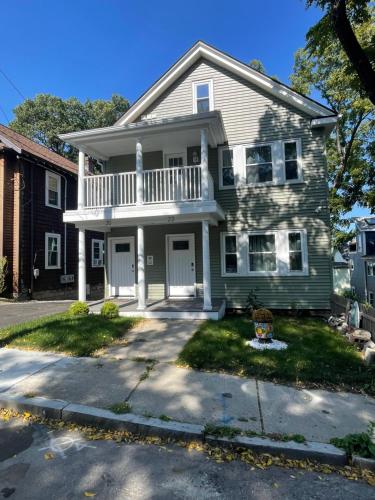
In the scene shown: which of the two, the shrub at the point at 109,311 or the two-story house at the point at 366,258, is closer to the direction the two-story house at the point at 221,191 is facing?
the shrub

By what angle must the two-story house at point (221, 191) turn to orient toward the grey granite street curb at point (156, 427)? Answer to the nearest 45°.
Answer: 0° — it already faces it

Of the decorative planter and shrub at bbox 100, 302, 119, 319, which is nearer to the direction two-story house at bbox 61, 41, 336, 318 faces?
the decorative planter

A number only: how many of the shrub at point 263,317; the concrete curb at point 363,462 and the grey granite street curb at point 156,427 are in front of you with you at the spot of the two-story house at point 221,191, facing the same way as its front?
3

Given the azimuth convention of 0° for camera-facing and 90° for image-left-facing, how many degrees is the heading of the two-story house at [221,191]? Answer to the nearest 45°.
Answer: approximately 0°

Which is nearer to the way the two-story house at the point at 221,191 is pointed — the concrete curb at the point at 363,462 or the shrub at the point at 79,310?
the concrete curb

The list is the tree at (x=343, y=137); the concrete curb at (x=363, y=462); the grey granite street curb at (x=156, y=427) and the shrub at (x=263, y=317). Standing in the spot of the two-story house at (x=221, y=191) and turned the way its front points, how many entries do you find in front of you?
3

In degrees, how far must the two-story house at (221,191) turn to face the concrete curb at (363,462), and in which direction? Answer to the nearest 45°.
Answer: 0° — it already faces it

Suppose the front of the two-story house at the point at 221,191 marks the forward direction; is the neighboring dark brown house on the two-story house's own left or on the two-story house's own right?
on the two-story house's own right

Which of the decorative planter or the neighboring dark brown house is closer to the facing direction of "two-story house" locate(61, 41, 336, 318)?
the decorative planter

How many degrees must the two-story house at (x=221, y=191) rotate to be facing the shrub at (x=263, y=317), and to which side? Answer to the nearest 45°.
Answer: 0° — it already faces it

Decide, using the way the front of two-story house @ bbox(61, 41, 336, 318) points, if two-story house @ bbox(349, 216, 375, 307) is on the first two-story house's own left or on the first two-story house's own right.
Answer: on the first two-story house's own left

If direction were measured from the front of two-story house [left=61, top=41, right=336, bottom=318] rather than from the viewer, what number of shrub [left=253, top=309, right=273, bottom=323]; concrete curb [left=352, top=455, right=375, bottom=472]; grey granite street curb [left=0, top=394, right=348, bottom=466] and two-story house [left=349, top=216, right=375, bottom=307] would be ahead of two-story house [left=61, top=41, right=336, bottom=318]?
3
